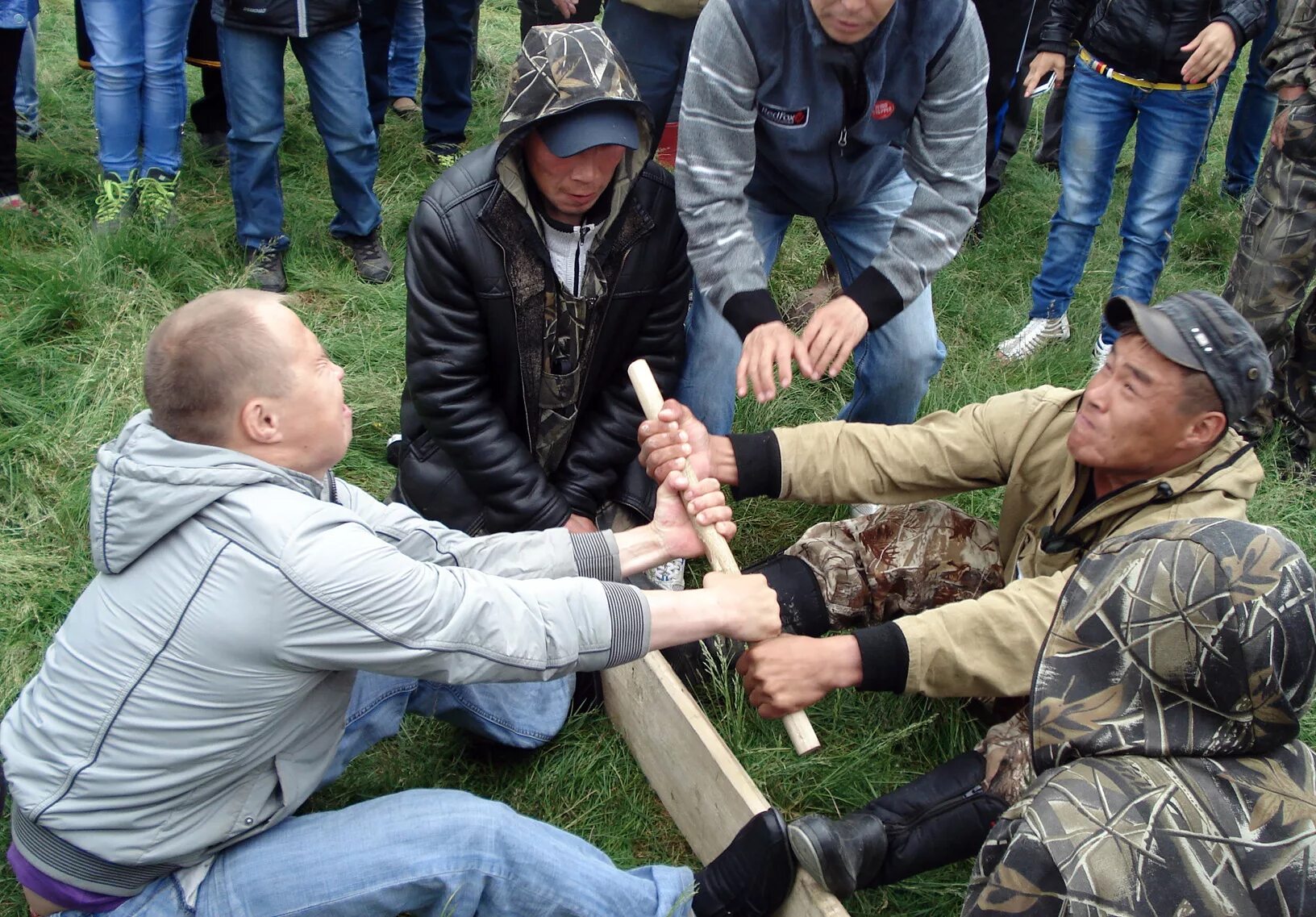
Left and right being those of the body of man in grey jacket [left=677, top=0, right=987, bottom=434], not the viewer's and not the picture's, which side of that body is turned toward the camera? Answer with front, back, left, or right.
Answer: front

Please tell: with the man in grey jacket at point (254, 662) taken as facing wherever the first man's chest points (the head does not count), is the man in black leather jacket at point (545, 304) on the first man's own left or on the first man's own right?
on the first man's own left

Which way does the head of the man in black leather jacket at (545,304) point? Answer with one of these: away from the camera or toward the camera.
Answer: toward the camera

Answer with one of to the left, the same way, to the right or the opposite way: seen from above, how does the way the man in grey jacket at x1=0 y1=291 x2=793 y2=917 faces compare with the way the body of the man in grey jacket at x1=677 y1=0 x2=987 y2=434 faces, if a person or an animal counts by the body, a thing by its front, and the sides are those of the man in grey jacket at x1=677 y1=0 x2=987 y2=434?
to the left

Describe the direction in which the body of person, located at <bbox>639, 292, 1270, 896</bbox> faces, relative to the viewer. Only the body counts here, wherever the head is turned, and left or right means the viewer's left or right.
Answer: facing the viewer and to the left of the viewer

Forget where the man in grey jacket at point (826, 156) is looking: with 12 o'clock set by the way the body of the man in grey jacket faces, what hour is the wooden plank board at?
The wooden plank board is roughly at 12 o'clock from the man in grey jacket.

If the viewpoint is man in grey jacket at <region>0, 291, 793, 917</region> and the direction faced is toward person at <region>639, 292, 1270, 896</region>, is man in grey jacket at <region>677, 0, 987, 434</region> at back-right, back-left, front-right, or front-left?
front-left

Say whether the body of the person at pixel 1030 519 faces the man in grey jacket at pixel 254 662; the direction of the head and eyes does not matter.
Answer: yes

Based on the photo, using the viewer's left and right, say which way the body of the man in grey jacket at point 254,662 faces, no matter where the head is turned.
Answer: facing to the right of the viewer

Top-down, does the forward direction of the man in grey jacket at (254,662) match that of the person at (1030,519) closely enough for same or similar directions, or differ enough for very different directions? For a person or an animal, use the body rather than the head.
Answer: very different directions

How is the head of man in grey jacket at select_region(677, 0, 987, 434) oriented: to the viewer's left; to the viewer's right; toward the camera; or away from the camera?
toward the camera

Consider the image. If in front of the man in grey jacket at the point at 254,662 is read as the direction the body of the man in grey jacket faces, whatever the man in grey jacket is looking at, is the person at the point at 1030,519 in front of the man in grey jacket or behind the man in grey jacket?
in front

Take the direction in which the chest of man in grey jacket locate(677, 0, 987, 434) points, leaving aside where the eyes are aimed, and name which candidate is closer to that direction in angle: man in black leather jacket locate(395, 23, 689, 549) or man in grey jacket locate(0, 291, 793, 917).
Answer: the man in grey jacket

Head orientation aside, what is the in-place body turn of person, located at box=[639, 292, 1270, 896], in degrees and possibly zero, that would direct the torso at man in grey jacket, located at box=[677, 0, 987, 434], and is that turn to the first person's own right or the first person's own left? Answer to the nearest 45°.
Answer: approximately 90° to the first person's own right
